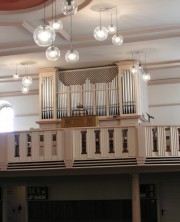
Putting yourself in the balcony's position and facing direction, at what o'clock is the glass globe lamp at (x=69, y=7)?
The glass globe lamp is roughly at 12 o'clock from the balcony.

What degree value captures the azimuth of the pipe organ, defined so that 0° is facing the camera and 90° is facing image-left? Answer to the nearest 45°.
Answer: approximately 0°

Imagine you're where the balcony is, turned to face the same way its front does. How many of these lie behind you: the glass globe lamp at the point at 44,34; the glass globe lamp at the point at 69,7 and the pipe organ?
1

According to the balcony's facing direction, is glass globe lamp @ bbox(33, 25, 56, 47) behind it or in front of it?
in front

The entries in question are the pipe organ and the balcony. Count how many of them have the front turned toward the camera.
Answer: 2

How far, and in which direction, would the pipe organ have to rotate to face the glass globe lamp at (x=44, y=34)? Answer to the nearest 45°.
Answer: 0° — it already faces it

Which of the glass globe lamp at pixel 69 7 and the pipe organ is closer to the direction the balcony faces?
the glass globe lamp

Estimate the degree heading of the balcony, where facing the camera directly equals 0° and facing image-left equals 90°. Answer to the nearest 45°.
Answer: approximately 0°

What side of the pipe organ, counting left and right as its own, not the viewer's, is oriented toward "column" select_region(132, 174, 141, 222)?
front
